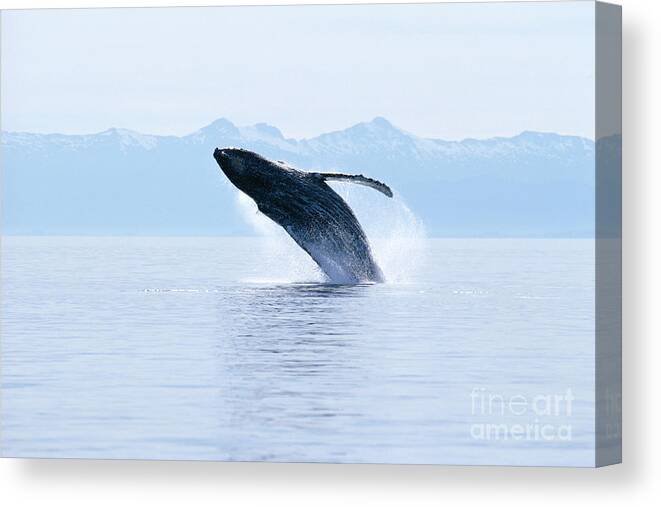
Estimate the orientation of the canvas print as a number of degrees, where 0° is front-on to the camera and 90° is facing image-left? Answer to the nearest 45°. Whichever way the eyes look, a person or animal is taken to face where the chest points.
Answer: approximately 45°
